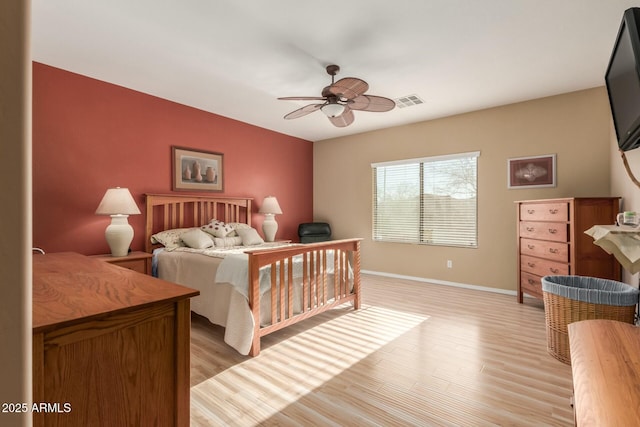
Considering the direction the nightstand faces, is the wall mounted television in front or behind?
in front

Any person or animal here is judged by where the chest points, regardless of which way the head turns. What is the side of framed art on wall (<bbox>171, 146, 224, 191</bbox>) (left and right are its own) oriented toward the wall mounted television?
front

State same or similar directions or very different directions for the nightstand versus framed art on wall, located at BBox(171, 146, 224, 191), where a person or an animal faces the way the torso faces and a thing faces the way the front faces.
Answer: same or similar directions

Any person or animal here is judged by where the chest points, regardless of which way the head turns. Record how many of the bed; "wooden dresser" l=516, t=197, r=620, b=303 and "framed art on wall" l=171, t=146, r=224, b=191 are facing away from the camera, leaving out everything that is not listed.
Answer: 0

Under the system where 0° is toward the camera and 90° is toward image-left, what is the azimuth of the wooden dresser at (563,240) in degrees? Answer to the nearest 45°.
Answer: approximately 45°

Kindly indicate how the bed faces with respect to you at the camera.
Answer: facing the viewer and to the right of the viewer

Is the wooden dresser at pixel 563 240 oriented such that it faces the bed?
yes

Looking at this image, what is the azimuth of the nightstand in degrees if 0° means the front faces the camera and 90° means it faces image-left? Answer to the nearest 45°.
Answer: approximately 315°

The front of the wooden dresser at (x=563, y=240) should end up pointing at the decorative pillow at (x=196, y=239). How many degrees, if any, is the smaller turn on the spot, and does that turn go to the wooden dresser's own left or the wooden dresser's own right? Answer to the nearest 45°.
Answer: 0° — it already faces it

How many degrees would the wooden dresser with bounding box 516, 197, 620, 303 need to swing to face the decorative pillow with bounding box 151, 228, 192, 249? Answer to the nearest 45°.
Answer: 0° — it already faces it

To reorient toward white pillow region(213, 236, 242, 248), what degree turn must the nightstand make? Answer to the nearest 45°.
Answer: approximately 45° to its left
